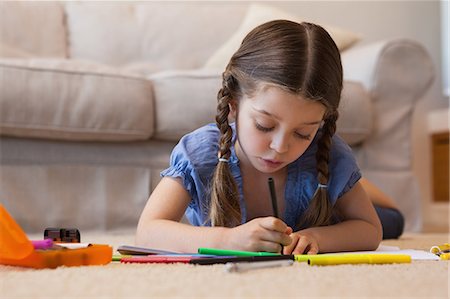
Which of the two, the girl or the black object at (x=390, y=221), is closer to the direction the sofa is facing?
the girl

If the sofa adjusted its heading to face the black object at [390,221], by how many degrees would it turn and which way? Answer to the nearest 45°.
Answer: approximately 90° to its left

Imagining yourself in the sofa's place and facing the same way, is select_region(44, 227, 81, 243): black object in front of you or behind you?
in front

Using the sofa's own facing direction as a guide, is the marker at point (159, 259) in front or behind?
in front

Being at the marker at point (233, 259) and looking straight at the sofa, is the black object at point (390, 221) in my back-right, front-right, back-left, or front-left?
front-right

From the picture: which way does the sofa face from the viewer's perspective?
toward the camera

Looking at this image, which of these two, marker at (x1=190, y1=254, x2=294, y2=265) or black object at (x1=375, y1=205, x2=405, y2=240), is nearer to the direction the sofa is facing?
the marker

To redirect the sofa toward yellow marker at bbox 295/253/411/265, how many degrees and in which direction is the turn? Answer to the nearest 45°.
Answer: approximately 45° to its left

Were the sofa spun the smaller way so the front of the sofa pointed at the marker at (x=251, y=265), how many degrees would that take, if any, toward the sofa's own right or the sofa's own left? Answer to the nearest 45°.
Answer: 0° — it already faces it

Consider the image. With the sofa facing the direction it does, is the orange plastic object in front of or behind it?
in front

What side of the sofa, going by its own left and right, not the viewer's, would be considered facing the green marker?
front

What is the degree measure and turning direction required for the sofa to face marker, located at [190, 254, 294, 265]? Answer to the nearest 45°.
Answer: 0° — it already faces it
